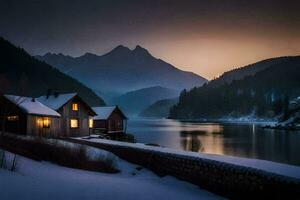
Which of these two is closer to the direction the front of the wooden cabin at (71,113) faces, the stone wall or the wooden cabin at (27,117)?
the stone wall

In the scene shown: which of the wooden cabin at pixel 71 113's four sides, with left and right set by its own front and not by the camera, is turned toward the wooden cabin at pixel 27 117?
right

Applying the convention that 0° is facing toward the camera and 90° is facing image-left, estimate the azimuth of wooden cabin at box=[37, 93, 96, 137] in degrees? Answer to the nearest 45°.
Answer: approximately 315°

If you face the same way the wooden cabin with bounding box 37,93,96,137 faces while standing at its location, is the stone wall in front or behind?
in front
